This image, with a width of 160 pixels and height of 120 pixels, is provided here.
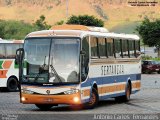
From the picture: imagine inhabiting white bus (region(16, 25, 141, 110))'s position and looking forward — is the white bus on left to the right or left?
on its right

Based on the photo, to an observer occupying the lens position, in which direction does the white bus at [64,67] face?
facing the viewer and to the left of the viewer
